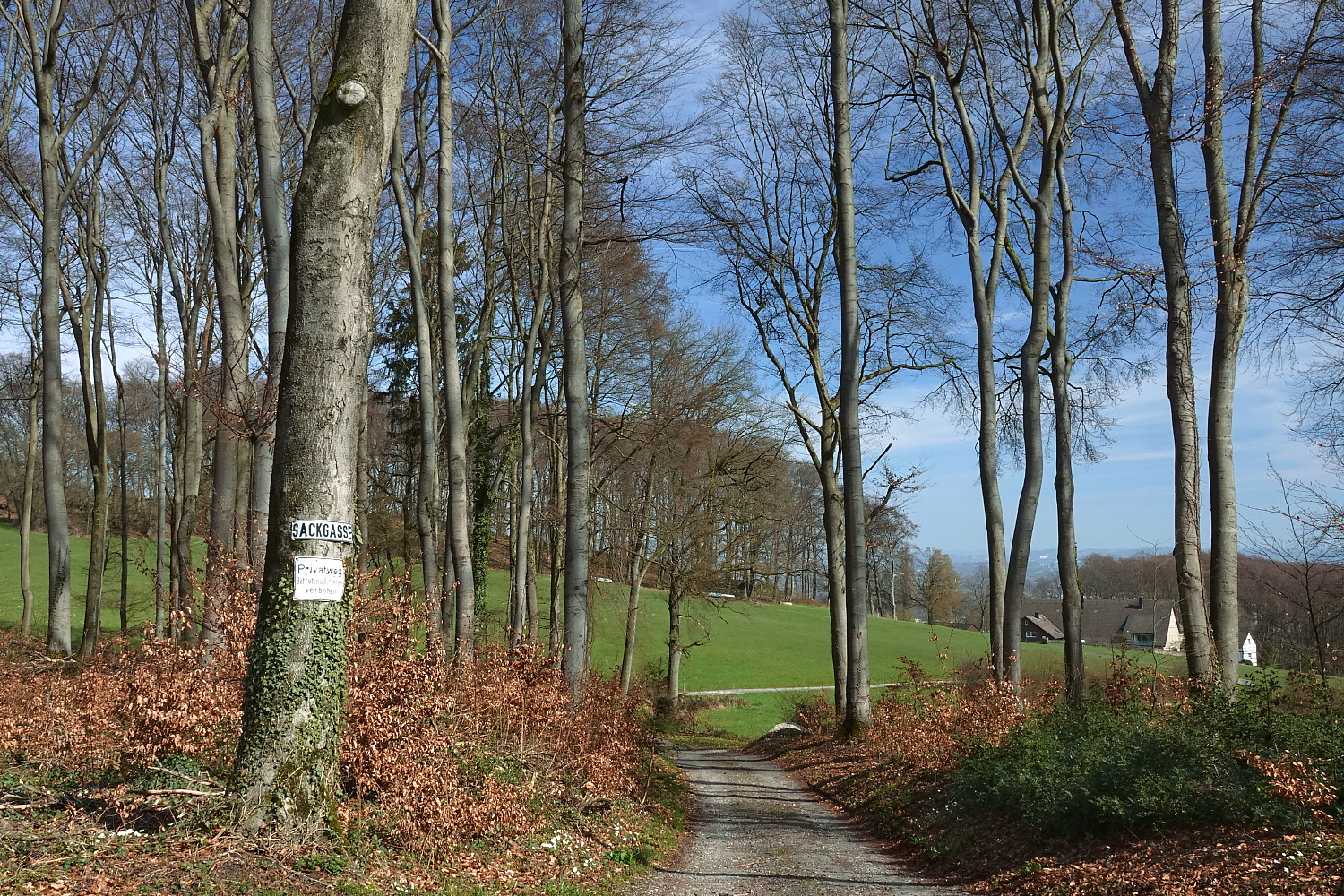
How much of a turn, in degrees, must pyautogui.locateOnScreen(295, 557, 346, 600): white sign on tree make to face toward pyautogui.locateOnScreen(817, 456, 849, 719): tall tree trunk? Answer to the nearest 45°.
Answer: approximately 135° to its left

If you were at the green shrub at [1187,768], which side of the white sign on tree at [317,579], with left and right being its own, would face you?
left

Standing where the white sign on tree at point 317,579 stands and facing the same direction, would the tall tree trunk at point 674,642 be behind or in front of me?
behind

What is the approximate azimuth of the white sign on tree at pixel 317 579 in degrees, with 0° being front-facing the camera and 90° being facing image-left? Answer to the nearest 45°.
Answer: approximately 0°

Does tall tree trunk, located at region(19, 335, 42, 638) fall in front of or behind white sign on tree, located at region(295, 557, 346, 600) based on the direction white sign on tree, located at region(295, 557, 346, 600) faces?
behind

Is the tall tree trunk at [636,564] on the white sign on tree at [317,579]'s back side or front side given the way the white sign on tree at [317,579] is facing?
on the back side
